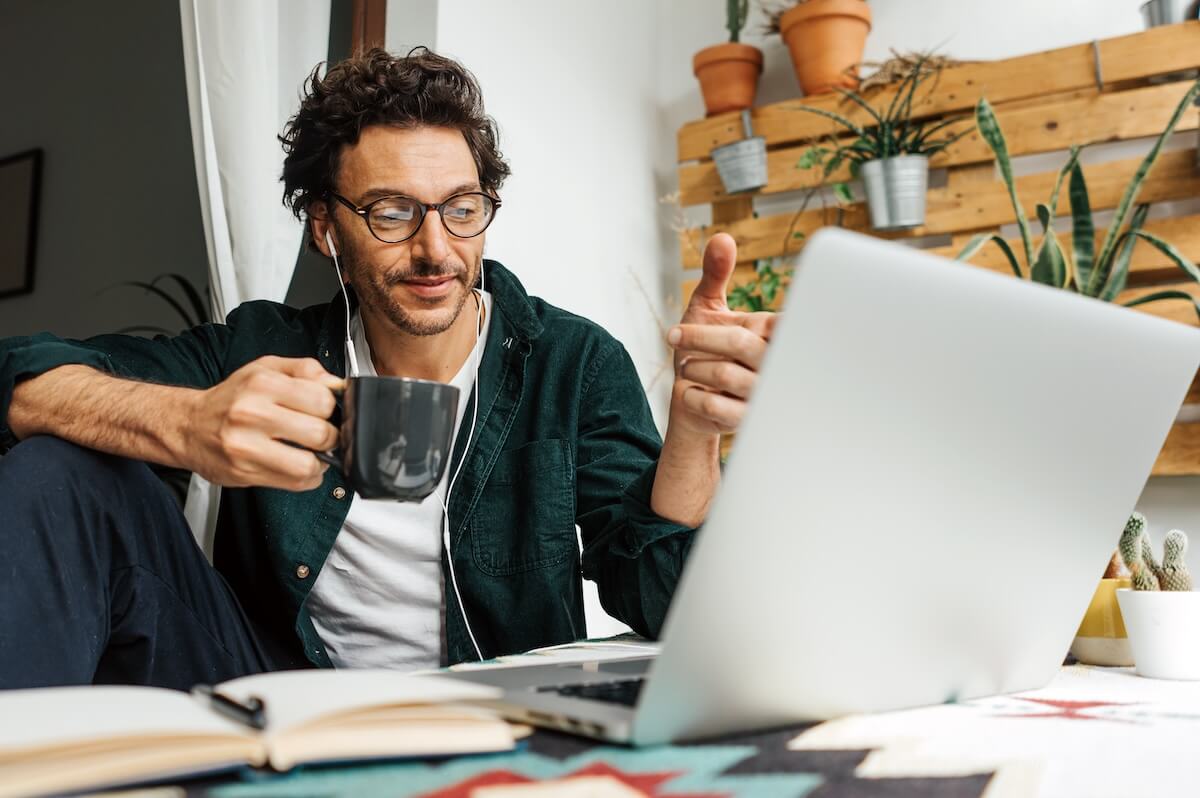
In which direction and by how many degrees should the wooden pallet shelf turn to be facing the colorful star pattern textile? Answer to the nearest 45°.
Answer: approximately 45° to its left

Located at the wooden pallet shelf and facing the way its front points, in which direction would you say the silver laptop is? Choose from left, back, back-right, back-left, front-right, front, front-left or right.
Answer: front-left

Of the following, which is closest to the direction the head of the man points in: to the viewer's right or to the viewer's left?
to the viewer's right

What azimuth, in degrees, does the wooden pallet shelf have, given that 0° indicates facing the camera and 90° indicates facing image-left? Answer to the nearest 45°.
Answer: approximately 45°

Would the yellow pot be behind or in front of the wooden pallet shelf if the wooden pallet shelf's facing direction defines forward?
in front

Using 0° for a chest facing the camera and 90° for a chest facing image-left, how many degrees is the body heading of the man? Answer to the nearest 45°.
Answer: approximately 0°

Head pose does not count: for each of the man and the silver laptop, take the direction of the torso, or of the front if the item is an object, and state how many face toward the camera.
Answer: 1

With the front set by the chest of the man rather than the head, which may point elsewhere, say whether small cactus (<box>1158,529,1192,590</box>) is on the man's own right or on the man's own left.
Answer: on the man's own left

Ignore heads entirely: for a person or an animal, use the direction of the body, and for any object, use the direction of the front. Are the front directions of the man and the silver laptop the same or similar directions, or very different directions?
very different directions

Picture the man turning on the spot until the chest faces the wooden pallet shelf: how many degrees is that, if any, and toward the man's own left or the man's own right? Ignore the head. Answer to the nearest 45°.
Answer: approximately 135° to the man's own left

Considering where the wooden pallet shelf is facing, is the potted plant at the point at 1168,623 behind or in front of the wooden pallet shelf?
in front
